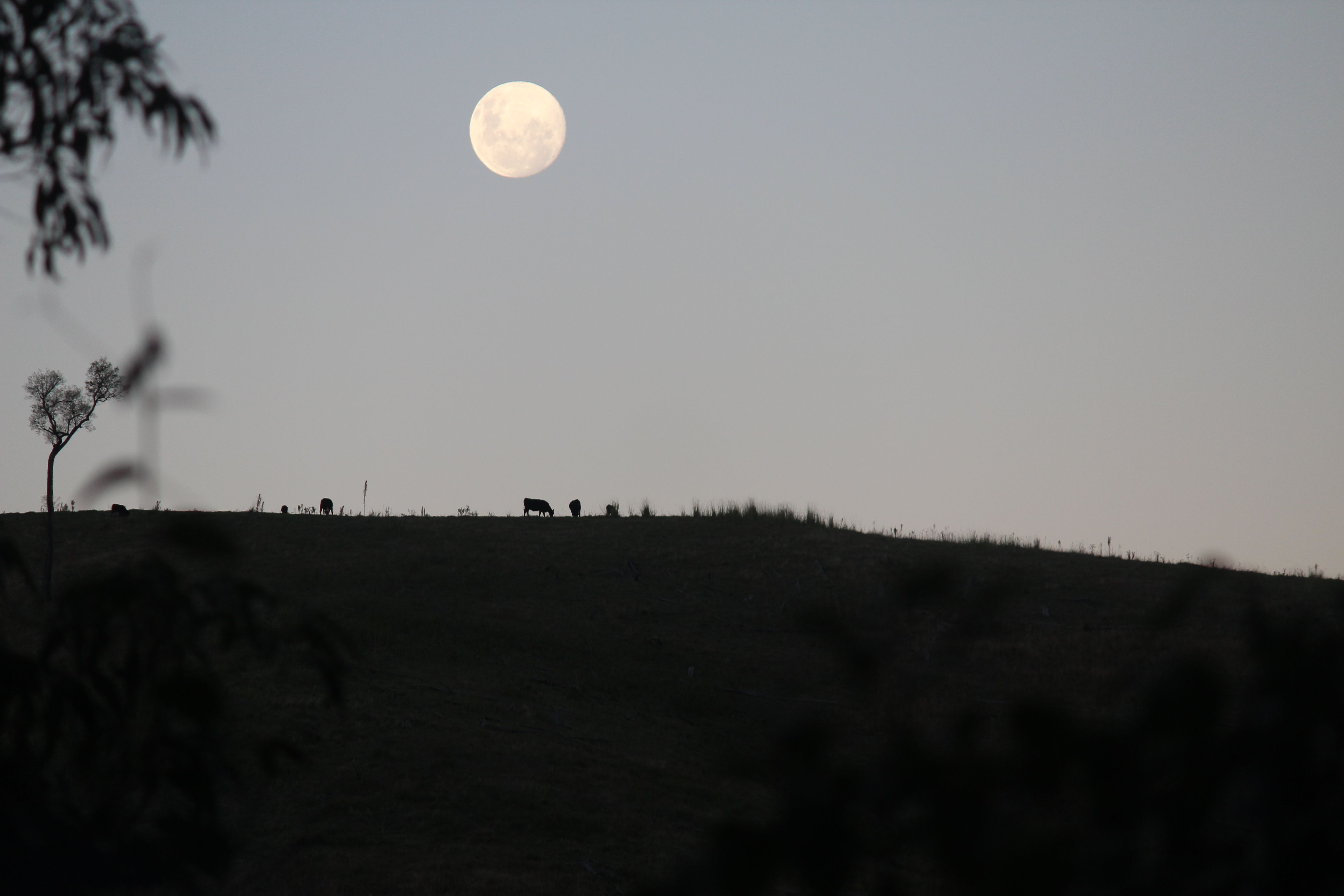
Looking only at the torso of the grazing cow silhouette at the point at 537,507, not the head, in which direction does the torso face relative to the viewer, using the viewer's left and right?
facing to the right of the viewer

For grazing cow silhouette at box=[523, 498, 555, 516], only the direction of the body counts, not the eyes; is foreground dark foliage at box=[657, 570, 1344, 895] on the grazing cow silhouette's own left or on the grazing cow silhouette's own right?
on the grazing cow silhouette's own right

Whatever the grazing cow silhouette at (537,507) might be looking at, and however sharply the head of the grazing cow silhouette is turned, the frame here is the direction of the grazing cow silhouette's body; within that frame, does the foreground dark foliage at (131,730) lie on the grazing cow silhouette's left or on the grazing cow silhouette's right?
on the grazing cow silhouette's right
